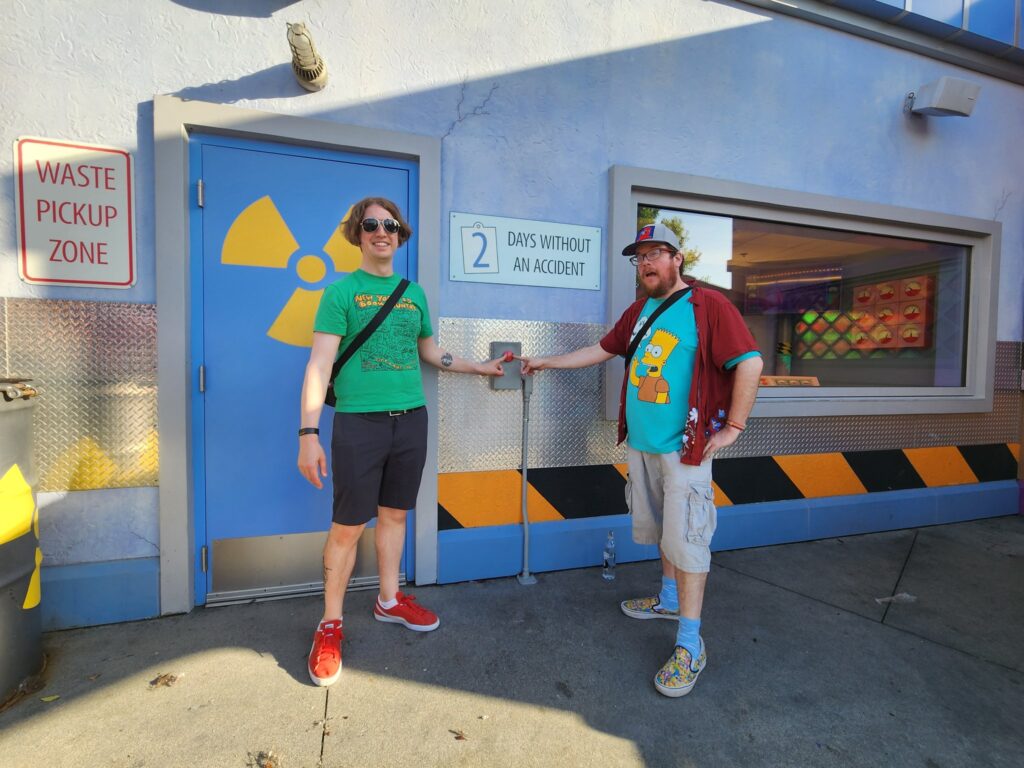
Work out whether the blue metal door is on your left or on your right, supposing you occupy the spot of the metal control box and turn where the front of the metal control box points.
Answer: on your right

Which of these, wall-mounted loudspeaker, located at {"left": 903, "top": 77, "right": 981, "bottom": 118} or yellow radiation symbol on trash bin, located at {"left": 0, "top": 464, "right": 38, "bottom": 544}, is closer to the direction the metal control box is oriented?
the yellow radiation symbol on trash bin

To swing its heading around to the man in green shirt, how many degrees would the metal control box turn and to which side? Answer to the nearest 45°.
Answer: approximately 45° to its right

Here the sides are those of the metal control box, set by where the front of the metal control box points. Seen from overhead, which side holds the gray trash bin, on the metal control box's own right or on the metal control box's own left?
on the metal control box's own right

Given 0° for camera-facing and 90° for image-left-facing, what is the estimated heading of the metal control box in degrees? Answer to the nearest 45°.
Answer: approximately 0°

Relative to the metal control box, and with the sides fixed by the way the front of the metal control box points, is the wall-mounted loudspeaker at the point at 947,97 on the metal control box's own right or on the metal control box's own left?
on the metal control box's own left
